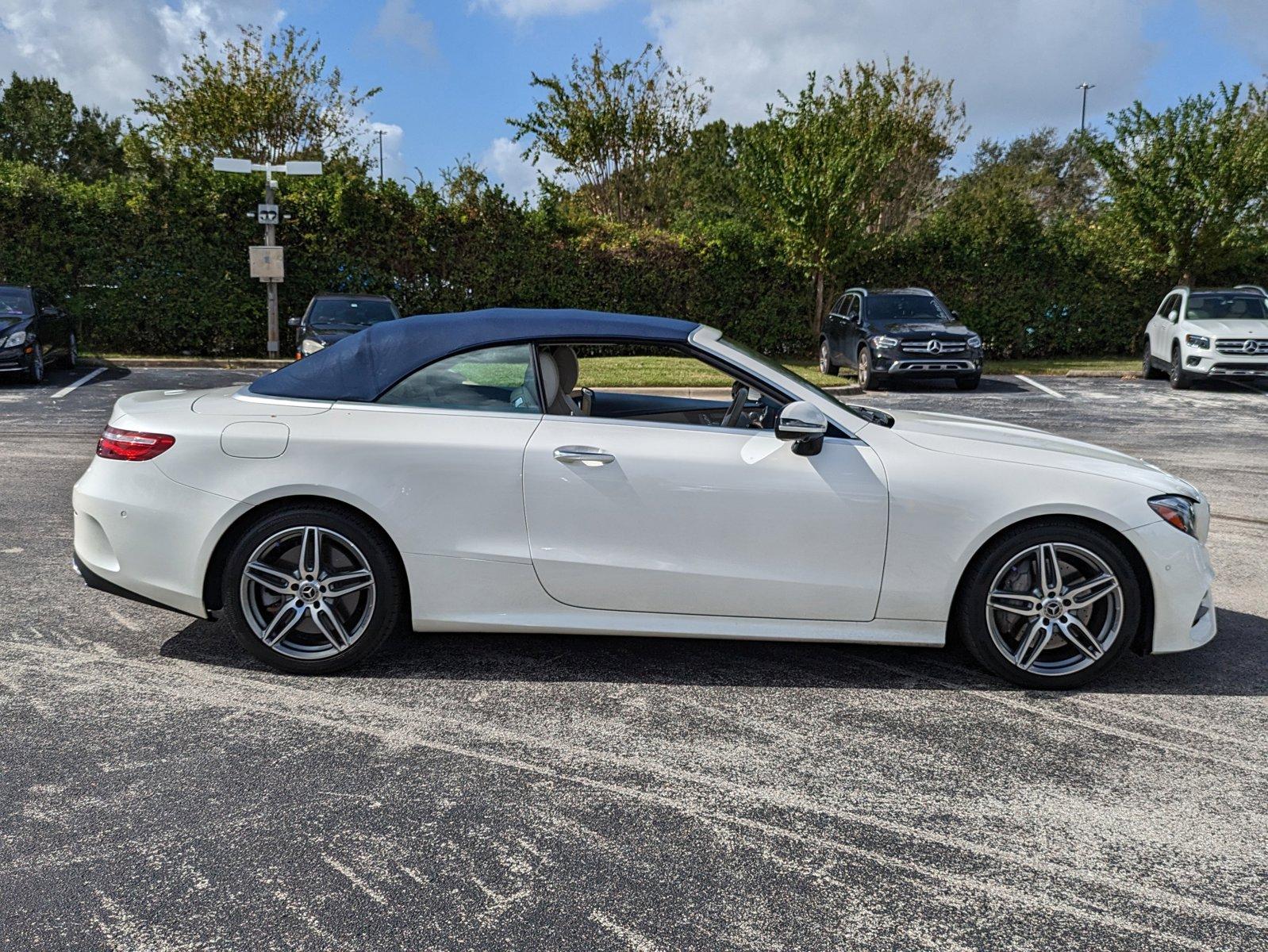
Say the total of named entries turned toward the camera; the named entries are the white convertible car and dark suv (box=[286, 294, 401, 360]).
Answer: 1

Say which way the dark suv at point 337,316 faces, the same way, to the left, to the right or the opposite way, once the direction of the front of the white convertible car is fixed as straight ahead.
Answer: to the right

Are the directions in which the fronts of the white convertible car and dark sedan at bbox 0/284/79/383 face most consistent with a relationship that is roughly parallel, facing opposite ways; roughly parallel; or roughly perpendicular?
roughly perpendicular

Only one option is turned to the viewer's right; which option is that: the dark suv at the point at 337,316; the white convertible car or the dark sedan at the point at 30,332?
the white convertible car

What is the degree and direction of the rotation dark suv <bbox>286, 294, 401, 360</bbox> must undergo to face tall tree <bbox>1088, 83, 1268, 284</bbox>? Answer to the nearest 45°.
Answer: approximately 90° to its left

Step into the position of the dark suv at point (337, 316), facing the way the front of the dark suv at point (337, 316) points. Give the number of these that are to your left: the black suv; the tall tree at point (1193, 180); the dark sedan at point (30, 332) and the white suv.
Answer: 3

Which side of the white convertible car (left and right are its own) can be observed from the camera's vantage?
right

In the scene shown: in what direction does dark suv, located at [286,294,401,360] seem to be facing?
toward the camera

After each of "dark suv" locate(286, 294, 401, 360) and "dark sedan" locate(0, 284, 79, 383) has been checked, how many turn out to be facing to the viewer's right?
0

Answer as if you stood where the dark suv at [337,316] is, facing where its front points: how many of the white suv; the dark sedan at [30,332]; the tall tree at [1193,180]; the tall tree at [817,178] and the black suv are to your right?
1

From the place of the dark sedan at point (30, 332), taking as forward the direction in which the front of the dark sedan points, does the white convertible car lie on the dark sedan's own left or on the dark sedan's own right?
on the dark sedan's own left

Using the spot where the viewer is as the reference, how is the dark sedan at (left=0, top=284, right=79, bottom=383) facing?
facing the viewer and to the left of the viewer

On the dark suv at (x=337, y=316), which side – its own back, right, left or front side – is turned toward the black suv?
left

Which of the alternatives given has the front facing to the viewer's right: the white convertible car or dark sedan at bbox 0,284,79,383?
the white convertible car

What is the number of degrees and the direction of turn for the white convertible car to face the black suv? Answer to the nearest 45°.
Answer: approximately 90° to its left
